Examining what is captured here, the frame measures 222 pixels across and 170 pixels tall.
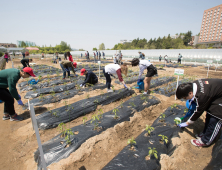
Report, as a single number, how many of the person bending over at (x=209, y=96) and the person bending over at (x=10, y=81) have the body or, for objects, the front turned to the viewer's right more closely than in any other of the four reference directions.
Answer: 1

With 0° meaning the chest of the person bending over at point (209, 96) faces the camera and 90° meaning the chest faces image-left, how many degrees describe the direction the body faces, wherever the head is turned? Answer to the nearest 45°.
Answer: approximately 90°

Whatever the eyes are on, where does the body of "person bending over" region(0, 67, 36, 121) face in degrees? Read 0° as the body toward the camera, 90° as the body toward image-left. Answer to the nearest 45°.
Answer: approximately 270°

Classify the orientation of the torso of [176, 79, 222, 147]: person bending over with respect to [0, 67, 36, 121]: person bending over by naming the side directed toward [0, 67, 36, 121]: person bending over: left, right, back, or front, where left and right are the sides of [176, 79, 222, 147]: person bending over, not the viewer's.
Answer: front

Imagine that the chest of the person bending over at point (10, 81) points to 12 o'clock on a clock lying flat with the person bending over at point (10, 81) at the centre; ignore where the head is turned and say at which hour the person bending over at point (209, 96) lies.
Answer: the person bending over at point (209, 96) is roughly at 2 o'clock from the person bending over at point (10, 81).
